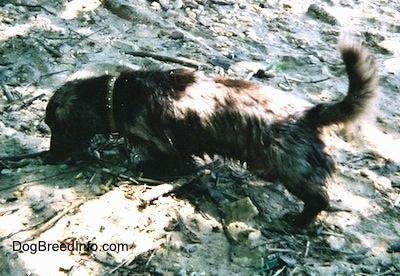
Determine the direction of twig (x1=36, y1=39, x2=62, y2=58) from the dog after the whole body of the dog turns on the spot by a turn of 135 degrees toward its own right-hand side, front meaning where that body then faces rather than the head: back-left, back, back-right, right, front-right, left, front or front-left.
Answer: left

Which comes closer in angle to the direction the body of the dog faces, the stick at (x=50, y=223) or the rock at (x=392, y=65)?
the stick

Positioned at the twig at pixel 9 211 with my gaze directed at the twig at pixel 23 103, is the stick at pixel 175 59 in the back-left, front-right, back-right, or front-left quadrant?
front-right

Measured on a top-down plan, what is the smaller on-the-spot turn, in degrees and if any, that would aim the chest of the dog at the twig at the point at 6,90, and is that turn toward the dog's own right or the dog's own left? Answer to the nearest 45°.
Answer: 0° — it already faces it

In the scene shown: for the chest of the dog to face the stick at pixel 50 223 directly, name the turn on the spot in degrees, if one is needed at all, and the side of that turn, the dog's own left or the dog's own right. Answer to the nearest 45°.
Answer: approximately 45° to the dog's own left

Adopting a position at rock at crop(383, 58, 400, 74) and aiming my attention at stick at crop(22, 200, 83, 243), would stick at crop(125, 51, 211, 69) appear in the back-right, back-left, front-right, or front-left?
front-right

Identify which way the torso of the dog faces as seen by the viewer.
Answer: to the viewer's left

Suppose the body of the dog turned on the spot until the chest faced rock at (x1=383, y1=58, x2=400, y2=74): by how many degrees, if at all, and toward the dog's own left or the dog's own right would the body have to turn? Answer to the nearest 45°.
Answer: approximately 135° to the dog's own right

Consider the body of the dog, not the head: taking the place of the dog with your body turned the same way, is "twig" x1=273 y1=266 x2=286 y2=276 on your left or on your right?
on your left

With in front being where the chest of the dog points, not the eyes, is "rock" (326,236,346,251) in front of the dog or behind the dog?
behind

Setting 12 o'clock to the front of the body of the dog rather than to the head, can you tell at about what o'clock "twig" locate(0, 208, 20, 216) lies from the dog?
The twig is roughly at 11 o'clock from the dog.
